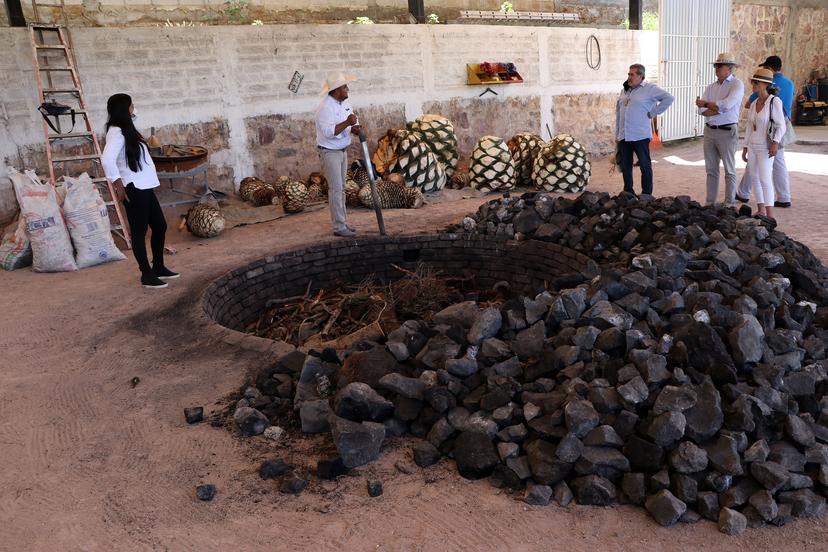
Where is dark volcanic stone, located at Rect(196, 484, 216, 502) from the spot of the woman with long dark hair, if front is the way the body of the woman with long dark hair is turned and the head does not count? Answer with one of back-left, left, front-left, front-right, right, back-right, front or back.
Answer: right

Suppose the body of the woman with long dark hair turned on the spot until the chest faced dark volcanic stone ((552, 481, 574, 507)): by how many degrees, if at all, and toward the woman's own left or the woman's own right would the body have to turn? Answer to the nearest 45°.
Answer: approximately 90° to the woman's own right

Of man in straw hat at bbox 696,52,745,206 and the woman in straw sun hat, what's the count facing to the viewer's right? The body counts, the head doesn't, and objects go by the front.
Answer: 0

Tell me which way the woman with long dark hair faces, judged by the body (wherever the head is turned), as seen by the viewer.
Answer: to the viewer's right

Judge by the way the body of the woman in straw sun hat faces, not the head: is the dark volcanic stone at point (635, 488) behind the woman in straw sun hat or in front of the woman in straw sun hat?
in front

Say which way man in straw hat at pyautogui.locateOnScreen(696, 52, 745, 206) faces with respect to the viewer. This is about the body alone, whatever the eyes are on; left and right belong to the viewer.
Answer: facing the viewer and to the left of the viewer

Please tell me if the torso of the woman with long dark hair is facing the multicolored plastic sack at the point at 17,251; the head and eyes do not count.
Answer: no

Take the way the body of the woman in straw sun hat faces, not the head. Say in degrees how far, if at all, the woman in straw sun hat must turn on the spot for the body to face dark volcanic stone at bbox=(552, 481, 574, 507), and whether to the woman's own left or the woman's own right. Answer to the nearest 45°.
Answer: approximately 45° to the woman's own left

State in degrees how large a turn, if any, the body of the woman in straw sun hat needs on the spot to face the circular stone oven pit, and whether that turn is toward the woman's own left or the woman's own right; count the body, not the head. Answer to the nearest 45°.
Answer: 0° — they already face it

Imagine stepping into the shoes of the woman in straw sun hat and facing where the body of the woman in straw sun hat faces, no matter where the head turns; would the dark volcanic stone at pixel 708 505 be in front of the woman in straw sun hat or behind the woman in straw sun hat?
in front

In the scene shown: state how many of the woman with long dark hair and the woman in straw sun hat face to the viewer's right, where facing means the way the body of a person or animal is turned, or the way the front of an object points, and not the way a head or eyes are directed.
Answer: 1

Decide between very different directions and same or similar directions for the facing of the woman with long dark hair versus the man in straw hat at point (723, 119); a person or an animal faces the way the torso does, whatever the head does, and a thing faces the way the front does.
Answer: very different directions

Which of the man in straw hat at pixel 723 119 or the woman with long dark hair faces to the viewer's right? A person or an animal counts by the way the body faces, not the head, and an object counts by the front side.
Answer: the woman with long dark hair

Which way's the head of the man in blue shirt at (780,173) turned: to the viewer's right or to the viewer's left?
to the viewer's left

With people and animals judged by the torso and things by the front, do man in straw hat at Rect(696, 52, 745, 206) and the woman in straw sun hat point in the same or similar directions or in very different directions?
same or similar directions
